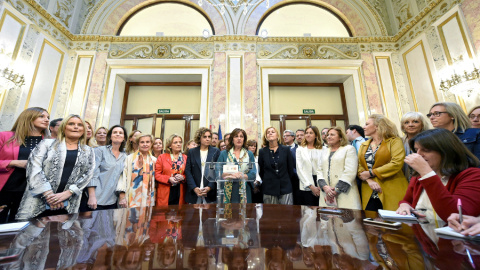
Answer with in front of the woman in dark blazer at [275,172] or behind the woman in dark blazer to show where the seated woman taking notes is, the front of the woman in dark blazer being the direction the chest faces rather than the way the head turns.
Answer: in front

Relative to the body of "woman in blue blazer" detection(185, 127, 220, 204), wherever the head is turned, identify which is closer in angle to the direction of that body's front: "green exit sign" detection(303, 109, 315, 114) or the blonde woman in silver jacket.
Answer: the blonde woman in silver jacket

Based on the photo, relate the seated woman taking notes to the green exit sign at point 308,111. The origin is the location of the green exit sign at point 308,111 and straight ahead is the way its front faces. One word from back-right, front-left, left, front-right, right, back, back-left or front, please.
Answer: front

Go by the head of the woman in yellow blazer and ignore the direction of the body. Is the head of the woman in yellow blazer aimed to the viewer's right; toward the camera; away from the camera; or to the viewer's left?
to the viewer's left

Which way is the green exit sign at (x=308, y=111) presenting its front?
toward the camera

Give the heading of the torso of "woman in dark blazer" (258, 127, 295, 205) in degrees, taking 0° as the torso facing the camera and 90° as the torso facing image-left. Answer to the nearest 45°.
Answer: approximately 0°

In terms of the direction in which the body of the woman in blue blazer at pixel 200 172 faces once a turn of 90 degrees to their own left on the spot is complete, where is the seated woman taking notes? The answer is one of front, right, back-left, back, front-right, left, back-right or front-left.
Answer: front-right

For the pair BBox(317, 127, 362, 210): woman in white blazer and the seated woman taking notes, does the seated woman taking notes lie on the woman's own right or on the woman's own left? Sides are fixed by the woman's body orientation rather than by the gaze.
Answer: on the woman's own left

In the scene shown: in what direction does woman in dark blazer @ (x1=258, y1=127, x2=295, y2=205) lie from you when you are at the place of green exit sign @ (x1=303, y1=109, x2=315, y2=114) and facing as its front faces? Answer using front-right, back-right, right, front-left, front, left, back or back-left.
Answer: front

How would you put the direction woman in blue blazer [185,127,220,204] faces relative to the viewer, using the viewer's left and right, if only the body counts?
facing the viewer

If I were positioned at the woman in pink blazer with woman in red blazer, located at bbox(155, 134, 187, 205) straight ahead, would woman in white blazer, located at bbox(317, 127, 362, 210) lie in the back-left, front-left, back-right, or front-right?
front-right
